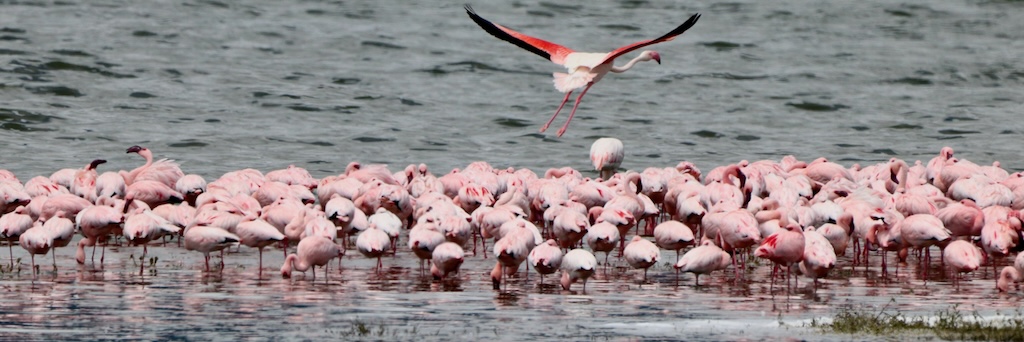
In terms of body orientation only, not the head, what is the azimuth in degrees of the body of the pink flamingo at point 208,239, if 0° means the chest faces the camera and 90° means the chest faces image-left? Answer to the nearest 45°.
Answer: approximately 90°

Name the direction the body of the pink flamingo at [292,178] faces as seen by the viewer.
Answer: to the viewer's left

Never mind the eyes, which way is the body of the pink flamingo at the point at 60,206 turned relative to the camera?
to the viewer's left

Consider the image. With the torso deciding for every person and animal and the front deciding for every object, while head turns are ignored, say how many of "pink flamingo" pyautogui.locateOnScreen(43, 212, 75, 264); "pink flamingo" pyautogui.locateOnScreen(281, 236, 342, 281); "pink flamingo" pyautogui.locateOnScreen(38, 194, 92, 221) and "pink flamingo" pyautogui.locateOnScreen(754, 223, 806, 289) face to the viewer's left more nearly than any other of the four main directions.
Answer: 2

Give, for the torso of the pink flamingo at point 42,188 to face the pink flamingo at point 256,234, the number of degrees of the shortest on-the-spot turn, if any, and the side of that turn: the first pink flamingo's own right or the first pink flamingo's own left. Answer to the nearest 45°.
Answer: approximately 135° to the first pink flamingo's own left

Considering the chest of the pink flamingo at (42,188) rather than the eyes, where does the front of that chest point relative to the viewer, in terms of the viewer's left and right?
facing to the left of the viewer

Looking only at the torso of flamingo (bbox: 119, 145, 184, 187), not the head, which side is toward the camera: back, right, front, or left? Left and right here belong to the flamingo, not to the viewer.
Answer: left

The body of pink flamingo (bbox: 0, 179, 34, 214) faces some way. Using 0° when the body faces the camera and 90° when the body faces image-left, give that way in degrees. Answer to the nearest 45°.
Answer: approximately 90°
